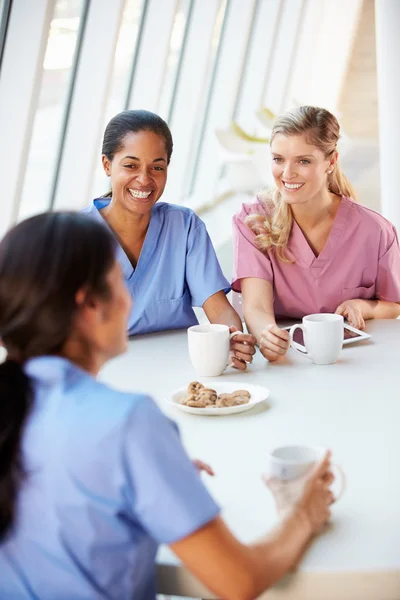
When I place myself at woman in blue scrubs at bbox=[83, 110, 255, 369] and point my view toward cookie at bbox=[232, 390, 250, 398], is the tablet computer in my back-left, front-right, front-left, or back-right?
front-left

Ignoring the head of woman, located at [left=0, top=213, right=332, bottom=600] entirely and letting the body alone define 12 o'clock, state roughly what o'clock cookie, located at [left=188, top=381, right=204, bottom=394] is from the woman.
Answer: The cookie is roughly at 11 o'clock from the woman.

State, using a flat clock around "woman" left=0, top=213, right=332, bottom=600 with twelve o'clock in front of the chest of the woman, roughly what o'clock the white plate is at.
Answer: The white plate is roughly at 11 o'clock from the woman.

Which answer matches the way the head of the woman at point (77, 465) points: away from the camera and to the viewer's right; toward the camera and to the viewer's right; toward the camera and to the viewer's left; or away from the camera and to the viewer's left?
away from the camera and to the viewer's right

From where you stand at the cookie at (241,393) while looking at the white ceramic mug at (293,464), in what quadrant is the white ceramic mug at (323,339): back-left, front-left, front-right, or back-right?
back-left

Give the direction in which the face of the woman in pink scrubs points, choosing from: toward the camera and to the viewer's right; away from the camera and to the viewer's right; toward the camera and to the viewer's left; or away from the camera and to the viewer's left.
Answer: toward the camera and to the viewer's left

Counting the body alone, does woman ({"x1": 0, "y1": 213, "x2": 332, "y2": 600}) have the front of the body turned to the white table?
yes

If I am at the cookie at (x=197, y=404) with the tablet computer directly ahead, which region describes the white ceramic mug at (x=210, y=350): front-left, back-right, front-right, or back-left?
front-left

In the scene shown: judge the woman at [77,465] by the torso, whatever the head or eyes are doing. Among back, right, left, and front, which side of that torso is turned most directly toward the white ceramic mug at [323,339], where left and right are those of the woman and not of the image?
front

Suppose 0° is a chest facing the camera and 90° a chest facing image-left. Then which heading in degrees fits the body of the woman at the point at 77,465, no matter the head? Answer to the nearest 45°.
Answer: approximately 225°

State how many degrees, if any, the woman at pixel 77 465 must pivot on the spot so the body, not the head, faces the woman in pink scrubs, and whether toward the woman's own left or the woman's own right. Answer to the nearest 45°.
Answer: approximately 45° to the woman's own left

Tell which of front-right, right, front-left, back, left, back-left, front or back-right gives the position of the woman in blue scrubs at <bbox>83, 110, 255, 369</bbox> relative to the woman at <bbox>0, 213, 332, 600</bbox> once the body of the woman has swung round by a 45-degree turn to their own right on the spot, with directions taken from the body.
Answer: left

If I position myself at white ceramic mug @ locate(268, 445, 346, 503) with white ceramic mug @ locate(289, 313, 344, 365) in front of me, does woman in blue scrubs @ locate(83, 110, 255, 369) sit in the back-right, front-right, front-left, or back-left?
front-left

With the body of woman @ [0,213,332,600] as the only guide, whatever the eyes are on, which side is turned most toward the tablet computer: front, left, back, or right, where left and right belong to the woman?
front
